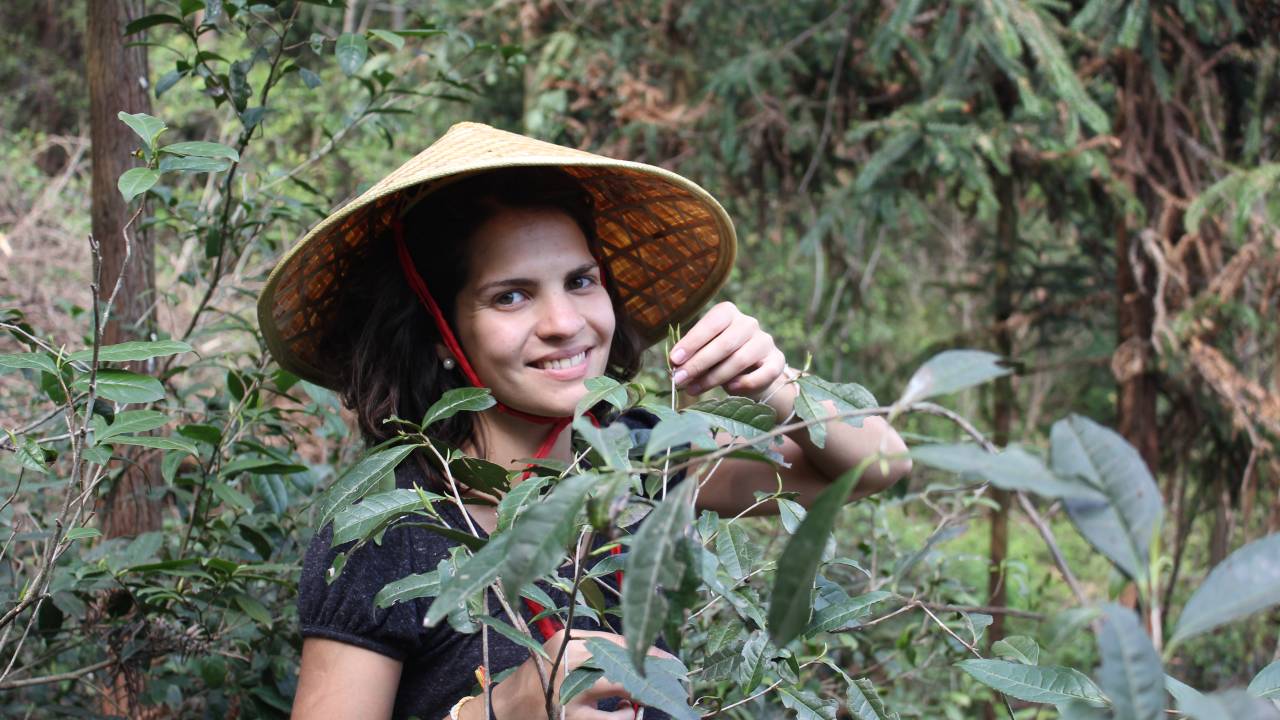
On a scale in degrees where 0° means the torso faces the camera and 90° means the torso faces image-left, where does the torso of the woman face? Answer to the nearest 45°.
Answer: approximately 315°

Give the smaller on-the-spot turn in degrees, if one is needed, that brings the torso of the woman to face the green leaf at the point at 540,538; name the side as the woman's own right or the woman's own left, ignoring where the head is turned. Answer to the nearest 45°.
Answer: approximately 45° to the woman's own right

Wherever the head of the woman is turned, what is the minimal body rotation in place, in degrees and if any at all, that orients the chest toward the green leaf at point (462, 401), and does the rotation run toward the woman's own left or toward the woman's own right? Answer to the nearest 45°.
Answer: approximately 45° to the woman's own right
